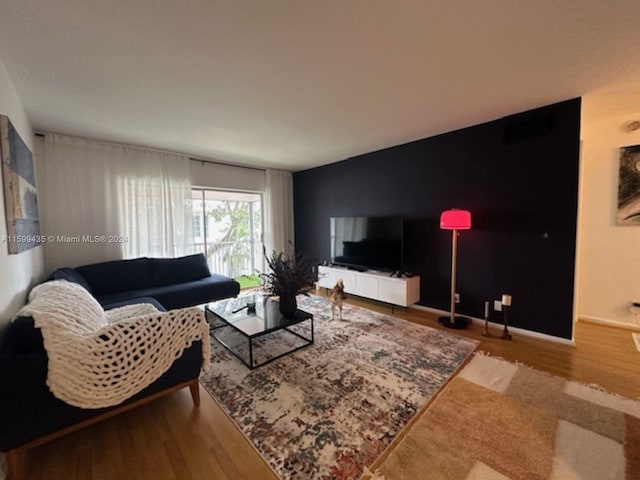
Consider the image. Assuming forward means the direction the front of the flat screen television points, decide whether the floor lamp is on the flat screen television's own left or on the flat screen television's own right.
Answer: on the flat screen television's own left

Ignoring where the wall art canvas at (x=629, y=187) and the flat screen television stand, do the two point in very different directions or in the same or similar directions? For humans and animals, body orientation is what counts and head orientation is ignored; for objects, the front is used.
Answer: same or similar directions

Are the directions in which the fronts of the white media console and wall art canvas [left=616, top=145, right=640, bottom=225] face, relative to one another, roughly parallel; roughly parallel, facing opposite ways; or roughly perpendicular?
roughly parallel

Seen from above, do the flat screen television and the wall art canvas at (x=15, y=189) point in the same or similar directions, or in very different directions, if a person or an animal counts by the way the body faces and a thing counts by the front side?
very different directions

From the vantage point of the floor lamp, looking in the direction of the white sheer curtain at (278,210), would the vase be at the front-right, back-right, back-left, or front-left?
front-left

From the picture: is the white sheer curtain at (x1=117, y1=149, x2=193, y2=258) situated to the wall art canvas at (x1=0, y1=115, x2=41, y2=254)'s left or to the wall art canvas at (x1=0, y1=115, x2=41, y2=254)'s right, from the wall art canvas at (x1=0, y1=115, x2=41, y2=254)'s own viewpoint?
on its left

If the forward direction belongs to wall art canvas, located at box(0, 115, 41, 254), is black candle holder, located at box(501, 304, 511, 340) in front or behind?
in front

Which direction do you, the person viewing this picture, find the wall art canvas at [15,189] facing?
facing to the right of the viewer

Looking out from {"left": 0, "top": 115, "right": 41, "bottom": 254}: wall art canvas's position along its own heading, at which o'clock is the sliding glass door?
The sliding glass door is roughly at 11 o'clock from the wall art canvas.

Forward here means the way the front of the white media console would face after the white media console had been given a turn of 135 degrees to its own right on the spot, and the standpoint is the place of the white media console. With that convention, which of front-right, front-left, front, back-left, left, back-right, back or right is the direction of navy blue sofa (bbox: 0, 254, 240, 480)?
back-left

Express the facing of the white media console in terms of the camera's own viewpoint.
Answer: facing the viewer and to the left of the viewer

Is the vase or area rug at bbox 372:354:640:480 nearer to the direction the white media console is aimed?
the vase

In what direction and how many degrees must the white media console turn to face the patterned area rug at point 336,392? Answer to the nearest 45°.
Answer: approximately 45° to its left

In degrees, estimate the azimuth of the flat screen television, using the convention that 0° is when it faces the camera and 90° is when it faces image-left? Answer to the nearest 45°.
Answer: approximately 45°

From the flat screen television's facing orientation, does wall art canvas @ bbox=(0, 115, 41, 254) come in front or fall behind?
in front

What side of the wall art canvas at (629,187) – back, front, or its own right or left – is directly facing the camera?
front

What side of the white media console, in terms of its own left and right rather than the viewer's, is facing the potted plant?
front

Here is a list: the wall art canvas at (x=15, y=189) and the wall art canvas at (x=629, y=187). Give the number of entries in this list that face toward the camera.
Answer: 1
